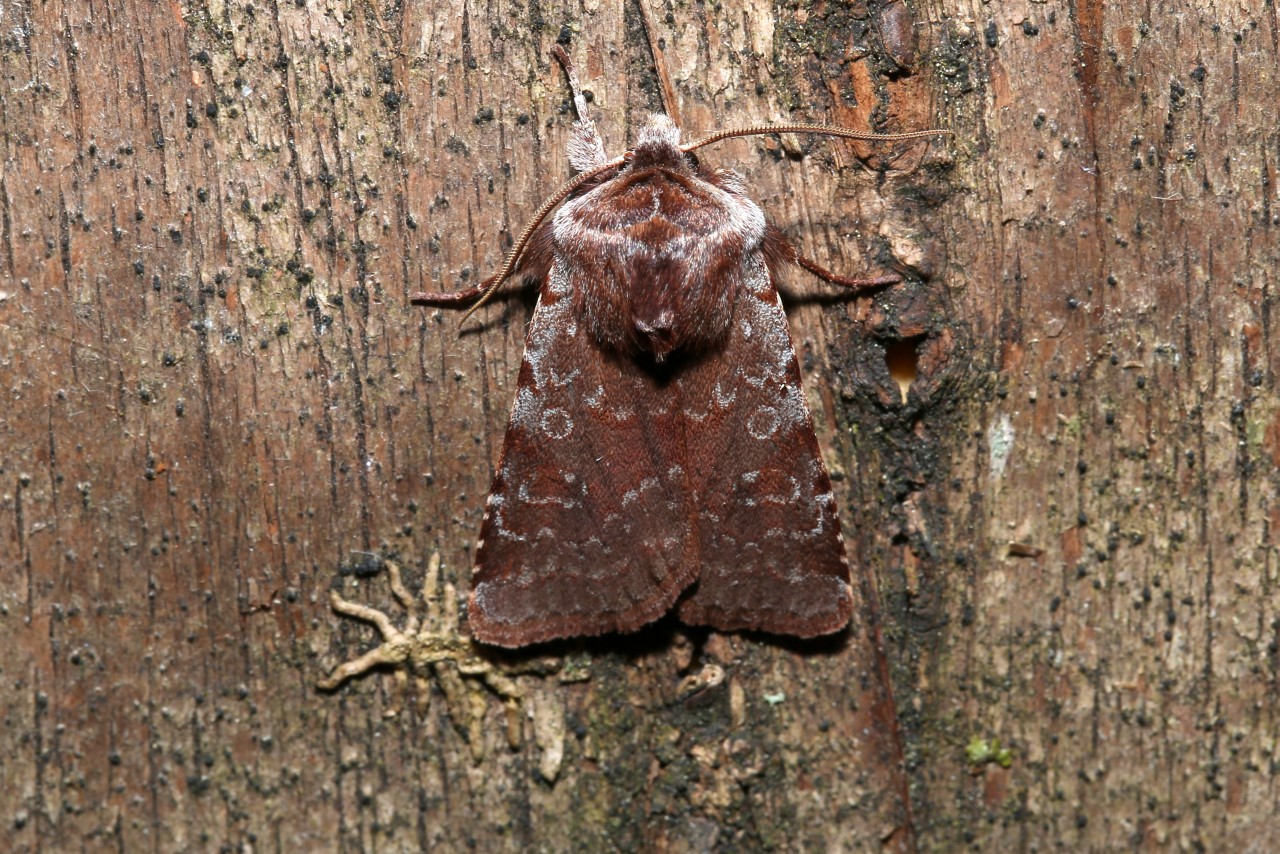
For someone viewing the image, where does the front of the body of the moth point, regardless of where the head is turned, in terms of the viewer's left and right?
facing away from the viewer
